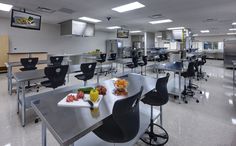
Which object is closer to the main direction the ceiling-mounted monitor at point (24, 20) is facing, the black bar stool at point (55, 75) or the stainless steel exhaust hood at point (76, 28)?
the black bar stool

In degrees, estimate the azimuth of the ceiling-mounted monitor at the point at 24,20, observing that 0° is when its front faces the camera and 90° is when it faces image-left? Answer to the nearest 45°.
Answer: approximately 315°
